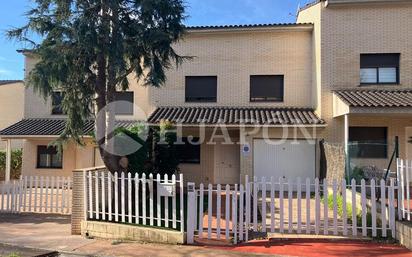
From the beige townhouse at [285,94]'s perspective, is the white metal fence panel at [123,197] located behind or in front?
in front

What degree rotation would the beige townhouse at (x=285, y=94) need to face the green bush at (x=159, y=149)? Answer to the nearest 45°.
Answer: approximately 45° to its right

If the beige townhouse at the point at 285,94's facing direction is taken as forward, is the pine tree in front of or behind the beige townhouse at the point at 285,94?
in front

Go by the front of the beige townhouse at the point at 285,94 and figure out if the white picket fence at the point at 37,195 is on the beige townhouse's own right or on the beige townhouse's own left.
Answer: on the beige townhouse's own right

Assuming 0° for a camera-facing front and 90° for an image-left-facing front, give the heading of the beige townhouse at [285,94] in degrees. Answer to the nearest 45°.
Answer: approximately 0°

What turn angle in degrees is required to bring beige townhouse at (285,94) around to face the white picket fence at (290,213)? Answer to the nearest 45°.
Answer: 0° — it already faces it

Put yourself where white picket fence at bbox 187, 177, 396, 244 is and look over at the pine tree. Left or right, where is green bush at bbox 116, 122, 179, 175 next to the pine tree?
right

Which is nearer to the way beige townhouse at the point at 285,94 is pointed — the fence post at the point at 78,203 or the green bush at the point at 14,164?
the fence post

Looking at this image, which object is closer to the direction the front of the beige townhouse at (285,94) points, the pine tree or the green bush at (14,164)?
the pine tree
